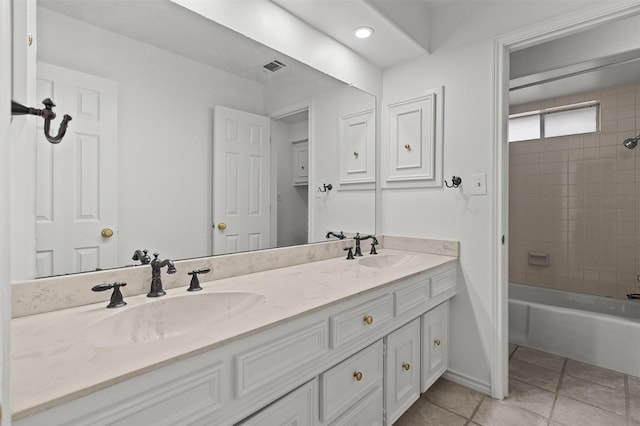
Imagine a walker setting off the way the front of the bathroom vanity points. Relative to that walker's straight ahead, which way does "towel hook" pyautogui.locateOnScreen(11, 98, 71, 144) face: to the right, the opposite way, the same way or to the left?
to the left

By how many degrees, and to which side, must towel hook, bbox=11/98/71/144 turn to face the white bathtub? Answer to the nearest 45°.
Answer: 0° — it already faces it

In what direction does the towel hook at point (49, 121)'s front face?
to the viewer's right

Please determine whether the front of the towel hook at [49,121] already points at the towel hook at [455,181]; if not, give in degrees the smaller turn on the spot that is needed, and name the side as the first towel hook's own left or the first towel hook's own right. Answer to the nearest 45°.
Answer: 0° — it already faces it

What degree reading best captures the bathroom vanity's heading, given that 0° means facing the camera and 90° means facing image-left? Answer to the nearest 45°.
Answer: approximately 315°

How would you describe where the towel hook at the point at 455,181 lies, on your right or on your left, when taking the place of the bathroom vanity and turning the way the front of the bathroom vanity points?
on your left

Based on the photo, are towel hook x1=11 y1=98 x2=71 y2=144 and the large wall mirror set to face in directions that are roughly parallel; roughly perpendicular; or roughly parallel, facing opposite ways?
roughly perpendicular
